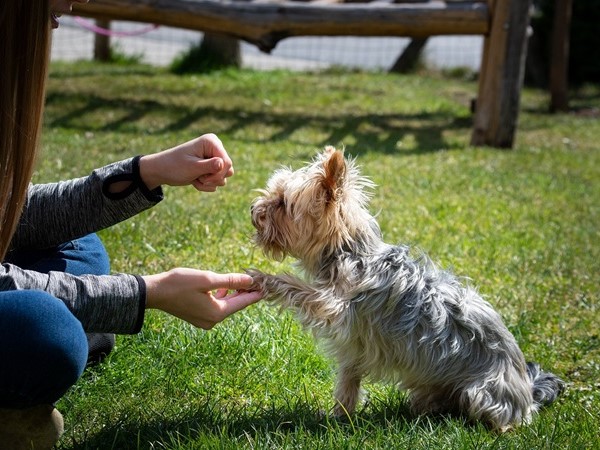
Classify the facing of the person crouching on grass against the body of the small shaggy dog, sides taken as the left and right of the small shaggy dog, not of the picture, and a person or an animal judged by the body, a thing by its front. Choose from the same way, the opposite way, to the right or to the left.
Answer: the opposite way

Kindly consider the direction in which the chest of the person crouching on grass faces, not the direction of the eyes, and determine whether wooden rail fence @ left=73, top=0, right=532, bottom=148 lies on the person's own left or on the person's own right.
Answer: on the person's own left

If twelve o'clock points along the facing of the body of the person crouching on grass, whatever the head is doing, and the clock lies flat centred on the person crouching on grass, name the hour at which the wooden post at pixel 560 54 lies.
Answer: The wooden post is roughly at 10 o'clock from the person crouching on grass.

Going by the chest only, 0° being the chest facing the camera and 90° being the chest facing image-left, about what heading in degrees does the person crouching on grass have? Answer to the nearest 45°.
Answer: approximately 270°

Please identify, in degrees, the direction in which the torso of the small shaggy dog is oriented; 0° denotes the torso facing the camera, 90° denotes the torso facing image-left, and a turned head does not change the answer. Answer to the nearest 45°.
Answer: approximately 90°

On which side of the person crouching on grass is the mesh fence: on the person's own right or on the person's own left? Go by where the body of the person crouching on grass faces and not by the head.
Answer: on the person's own left

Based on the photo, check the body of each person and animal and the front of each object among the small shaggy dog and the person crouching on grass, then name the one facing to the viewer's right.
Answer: the person crouching on grass

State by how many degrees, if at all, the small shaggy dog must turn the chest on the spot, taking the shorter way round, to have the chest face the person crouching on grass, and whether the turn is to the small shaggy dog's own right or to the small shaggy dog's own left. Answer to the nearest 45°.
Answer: approximately 45° to the small shaggy dog's own left

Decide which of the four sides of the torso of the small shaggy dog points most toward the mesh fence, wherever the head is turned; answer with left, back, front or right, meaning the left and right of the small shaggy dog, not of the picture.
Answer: right

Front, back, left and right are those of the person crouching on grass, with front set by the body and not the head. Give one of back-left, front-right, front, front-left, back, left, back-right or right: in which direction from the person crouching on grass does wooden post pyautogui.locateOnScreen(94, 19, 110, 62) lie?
left

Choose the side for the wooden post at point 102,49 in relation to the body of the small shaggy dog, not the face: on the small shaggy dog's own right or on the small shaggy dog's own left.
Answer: on the small shaggy dog's own right

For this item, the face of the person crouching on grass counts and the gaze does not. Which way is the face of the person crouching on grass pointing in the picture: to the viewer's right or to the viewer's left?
to the viewer's right

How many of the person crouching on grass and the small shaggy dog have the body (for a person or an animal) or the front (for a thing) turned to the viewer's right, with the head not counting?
1
